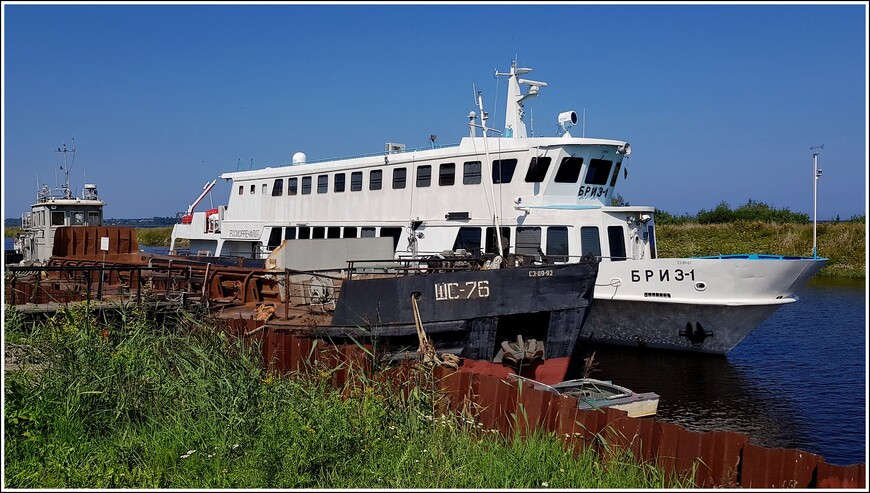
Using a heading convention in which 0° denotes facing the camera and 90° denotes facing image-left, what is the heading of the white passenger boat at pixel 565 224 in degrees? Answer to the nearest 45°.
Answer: approximately 315°

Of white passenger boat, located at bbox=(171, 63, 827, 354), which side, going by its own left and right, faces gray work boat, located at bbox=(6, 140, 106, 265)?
back

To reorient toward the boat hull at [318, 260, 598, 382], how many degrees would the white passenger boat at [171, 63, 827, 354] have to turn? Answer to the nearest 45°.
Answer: approximately 45° to its right

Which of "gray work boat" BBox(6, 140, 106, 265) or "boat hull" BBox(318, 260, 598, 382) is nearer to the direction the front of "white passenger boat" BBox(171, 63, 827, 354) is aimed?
the boat hull
